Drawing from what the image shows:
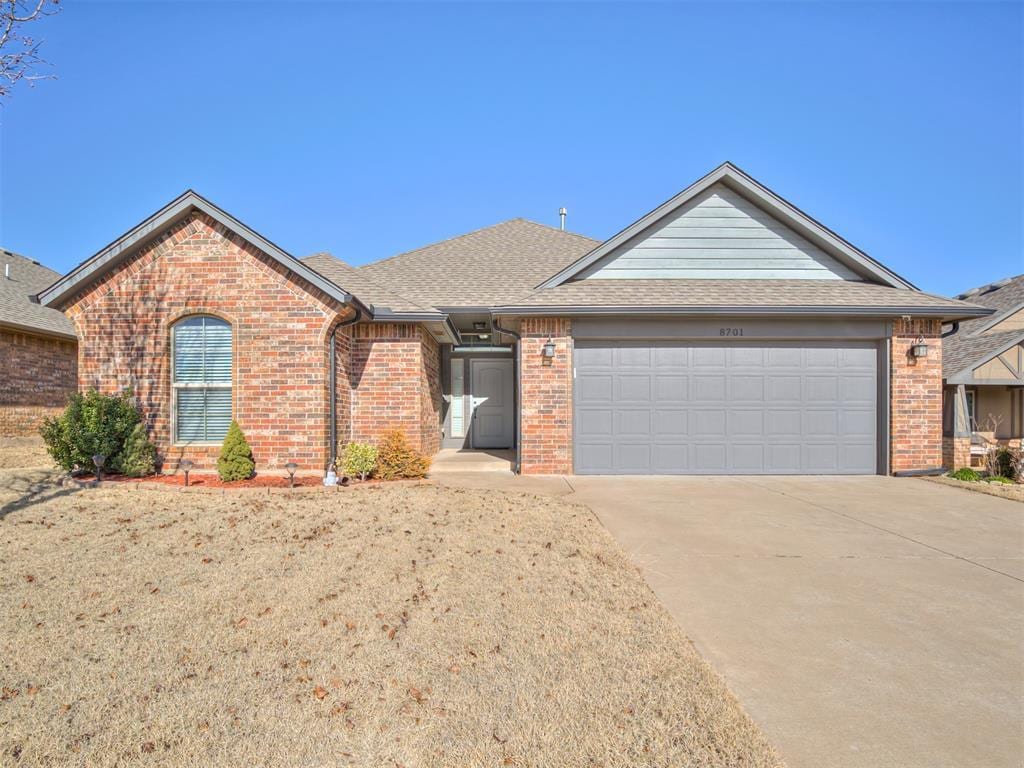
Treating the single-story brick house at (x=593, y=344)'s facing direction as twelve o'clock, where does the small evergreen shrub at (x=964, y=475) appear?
The small evergreen shrub is roughly at 9 o'clock from the single-story brick house.

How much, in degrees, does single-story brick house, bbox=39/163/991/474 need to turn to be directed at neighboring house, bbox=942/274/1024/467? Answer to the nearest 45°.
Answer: approximately 90° to its left

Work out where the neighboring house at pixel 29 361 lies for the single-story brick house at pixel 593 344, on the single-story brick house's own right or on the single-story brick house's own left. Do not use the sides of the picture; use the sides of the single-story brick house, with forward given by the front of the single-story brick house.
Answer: on the single-story brick house's own right

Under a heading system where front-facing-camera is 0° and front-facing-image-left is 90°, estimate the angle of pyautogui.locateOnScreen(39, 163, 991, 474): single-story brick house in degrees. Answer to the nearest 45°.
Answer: approximately 0°

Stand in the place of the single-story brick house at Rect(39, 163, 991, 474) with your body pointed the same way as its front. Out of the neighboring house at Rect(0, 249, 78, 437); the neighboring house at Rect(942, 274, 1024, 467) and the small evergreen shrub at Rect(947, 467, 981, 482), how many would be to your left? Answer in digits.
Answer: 2

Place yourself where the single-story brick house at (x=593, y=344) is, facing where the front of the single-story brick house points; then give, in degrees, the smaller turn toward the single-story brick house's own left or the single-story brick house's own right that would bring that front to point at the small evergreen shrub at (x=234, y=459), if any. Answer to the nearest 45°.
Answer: approximately 90° to the single-story brick house's own right

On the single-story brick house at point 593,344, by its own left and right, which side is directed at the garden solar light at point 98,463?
right
